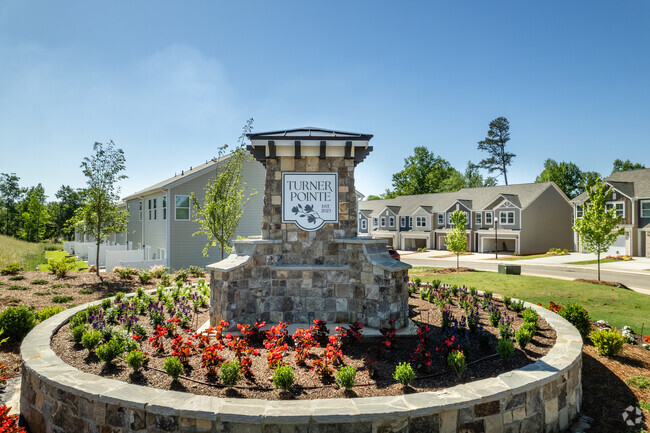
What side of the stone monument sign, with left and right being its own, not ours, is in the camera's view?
front

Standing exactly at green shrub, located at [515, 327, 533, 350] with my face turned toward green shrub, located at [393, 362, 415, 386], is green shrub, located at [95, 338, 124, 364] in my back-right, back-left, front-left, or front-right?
front-right

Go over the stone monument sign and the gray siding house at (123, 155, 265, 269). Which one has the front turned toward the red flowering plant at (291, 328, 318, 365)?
the stone monument sign

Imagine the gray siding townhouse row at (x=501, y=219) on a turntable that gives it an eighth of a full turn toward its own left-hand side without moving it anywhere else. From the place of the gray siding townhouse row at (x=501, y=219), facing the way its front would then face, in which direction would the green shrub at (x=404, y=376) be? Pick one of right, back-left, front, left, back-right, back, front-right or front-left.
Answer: front

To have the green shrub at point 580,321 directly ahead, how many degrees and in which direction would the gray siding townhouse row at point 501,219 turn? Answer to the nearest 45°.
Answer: approximately 45° to its left

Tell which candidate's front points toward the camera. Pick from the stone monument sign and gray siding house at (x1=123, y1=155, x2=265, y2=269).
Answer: the stone monument sign

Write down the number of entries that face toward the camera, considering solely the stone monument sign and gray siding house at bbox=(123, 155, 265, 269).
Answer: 1

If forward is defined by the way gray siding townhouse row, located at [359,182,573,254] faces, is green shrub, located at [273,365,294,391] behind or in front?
in front

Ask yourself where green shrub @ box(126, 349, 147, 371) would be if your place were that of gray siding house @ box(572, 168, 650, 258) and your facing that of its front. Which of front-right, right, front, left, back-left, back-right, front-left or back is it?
front-left

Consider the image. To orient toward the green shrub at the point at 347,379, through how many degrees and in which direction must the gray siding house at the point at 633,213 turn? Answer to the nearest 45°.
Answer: approximately 45° to its left

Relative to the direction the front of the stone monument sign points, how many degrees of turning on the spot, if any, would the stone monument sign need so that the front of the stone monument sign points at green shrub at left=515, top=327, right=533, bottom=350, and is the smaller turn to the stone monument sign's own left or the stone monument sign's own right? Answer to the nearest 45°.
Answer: approximately 45° to the stone monument sign's own left

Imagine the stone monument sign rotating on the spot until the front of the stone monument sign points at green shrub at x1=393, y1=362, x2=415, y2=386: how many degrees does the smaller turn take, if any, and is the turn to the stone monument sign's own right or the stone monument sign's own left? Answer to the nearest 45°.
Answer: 0° — it already faces it

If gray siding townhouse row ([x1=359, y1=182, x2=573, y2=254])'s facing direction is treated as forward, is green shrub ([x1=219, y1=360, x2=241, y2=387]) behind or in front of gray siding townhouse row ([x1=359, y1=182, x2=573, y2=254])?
in front

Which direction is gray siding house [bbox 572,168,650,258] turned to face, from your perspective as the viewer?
facing the viewer and to the left of the viewer

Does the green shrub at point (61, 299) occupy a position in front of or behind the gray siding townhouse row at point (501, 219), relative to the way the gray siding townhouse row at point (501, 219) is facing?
in front
